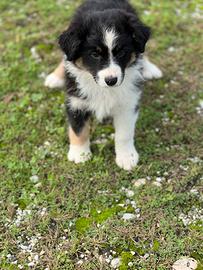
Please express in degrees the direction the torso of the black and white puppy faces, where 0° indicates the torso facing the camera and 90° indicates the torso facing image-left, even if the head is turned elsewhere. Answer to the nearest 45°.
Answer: approximately 0°
